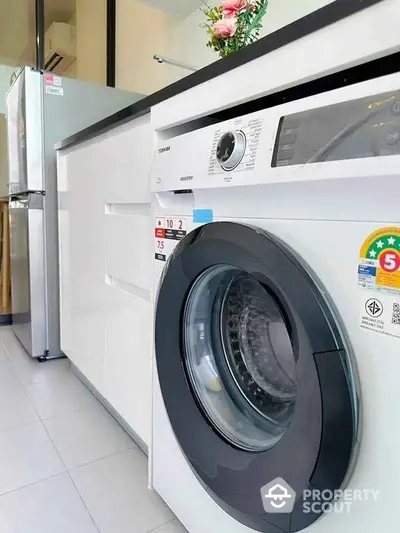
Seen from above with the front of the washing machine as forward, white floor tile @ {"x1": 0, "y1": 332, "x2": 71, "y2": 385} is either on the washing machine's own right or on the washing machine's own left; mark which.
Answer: on the washing machine's own right

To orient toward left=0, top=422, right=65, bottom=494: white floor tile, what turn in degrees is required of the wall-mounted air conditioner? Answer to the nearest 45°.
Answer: approximately 45° to its left

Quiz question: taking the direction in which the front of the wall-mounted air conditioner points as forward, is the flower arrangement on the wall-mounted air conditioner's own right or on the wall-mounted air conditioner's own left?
on the wall-mounted air conditioner's own left

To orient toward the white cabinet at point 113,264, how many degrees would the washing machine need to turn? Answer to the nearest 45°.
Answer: approximately 90° to its right

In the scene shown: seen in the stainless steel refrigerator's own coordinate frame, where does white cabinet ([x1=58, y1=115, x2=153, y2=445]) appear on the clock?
The white cabinet is roughly at 10 o'clock from the stainless steel refrigerator.

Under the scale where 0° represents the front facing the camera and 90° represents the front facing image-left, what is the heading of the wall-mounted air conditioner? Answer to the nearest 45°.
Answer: approximately 45°

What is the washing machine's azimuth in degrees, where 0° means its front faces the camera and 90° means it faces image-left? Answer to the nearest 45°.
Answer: approximately 45°

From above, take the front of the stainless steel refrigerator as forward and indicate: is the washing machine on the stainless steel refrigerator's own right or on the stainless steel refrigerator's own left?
on the stainless steel refrigerator's own left
